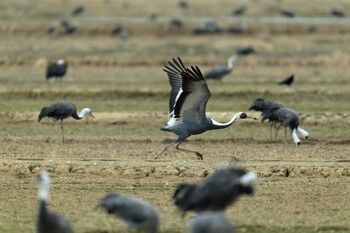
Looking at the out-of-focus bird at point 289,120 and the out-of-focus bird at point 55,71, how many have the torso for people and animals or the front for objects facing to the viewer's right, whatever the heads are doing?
2

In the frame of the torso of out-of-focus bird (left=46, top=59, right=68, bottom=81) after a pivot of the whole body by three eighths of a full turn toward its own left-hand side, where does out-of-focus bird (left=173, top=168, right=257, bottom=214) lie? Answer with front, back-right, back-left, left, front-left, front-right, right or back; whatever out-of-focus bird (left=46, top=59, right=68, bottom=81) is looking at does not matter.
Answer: back-left

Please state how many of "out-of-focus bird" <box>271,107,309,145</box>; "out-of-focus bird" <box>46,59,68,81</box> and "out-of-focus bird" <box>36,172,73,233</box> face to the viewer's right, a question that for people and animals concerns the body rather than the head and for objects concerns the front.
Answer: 2

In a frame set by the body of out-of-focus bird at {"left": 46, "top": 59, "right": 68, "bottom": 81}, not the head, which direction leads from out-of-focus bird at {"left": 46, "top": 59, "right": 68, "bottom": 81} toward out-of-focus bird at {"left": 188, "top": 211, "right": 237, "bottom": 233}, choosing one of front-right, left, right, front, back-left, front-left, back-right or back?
right

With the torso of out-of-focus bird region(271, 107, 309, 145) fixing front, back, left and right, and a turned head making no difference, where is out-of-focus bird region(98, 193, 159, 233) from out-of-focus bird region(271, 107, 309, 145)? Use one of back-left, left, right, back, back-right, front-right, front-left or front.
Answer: right

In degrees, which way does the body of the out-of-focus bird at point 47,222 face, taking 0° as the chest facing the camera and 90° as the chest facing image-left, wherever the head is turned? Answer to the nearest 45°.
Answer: approximately 90°

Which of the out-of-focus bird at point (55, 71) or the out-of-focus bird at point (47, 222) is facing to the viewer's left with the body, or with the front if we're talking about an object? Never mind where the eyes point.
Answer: the out-of-focus bird at point (47, 222)

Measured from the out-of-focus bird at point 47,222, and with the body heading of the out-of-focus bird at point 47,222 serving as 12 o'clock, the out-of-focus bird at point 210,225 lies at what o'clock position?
the out-of-focus bird at point 210,225 is roughly at 7 o'clock from the out-of-focus bird at point 47,222.

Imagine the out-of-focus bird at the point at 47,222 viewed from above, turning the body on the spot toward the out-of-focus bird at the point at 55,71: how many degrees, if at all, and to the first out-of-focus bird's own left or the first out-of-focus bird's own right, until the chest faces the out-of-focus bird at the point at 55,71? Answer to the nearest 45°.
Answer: approximately 90° to the first out-of-focus bird's own right

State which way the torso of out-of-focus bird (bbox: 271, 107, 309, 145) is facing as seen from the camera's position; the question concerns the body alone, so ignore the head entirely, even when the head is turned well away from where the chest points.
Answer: to the viewer's right

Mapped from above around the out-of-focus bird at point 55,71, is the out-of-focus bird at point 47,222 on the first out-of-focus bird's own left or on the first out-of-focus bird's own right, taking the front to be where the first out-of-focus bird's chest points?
on the first out-of-focus bird's own right

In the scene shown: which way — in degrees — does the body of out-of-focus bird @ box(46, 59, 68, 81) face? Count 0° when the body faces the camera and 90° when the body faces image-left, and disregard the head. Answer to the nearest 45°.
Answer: approximately 270°

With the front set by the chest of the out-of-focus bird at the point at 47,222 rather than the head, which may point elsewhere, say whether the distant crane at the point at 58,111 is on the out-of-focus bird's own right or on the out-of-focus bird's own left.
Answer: on the out-of-focus bird's own right

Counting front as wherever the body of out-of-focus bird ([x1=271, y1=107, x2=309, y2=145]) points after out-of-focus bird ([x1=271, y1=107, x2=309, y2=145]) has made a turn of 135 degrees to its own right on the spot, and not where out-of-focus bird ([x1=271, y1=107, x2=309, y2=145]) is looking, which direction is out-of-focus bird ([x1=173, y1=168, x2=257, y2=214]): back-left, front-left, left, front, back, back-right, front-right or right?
front-left

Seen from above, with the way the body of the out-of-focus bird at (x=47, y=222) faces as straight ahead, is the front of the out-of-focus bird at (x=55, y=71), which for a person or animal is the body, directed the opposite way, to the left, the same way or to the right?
the opposite way

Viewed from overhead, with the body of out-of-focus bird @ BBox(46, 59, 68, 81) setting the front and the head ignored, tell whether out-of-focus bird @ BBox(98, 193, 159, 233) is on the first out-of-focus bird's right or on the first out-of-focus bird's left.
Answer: on the first out-of-focus bird's right

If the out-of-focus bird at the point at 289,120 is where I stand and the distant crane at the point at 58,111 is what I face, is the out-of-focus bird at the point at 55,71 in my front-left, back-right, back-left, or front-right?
front-right
